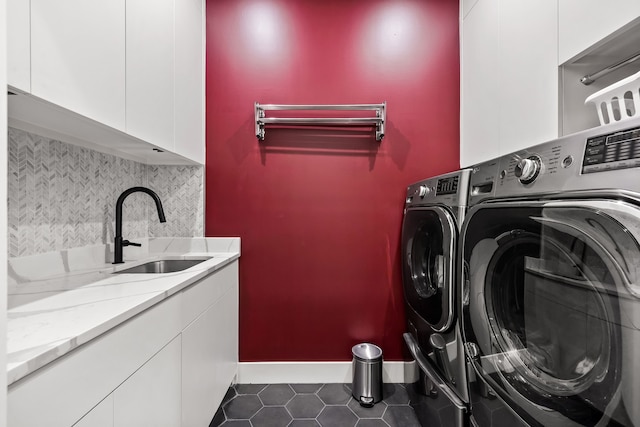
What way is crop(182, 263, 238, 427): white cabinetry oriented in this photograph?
to the viewer's right

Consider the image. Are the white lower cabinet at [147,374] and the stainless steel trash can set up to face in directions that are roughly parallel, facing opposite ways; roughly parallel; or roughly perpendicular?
roughly perpendicular

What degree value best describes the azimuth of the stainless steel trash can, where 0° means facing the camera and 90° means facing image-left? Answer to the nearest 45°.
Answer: approximately 0°

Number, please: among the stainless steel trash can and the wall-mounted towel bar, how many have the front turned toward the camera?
2

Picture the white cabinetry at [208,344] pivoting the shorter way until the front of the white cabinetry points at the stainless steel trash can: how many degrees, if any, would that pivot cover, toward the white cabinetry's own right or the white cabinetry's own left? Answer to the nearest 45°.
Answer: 0° — it already faces it

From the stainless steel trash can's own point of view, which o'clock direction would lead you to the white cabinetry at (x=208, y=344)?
The white cabinetry is roughly at 2 o'clock from the stainless steel trash can.

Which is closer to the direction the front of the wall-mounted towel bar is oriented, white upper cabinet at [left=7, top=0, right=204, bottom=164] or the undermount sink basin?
the white upper cabinet

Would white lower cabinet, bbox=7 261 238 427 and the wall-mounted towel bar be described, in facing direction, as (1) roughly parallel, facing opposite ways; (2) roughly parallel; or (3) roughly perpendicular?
roughly perpendicular

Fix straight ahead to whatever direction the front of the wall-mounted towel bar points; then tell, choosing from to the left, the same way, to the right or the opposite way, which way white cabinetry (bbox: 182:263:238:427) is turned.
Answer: to the left

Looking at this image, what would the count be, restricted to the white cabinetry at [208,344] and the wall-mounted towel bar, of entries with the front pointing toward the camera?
1
